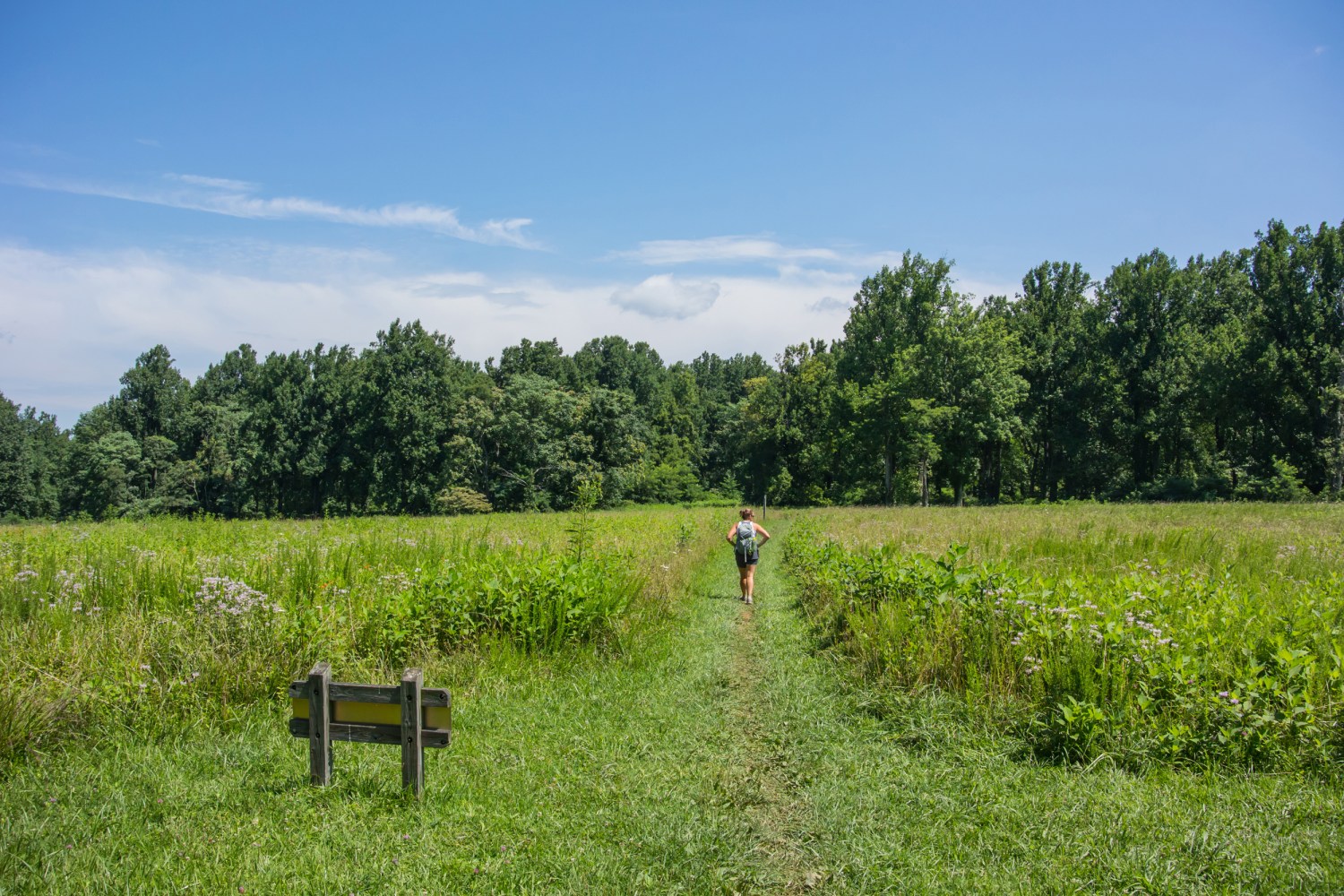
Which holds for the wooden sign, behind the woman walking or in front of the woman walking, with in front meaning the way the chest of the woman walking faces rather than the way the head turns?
behind

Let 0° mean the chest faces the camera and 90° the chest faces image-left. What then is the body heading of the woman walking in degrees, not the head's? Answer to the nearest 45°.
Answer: approximately 180°
